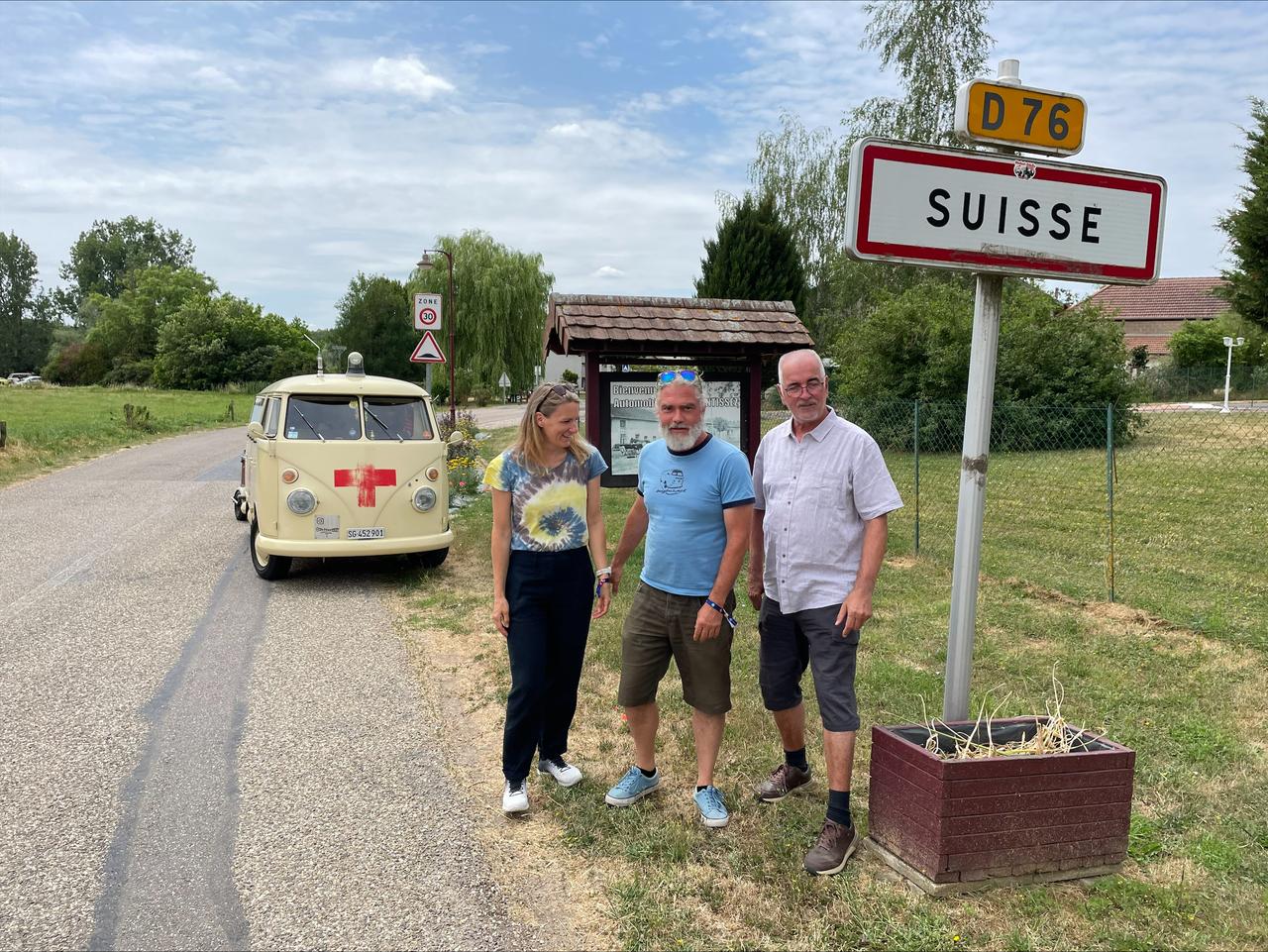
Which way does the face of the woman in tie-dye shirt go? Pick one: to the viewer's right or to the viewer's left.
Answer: to the viewer's right

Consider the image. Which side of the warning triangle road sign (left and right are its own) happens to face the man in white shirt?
front

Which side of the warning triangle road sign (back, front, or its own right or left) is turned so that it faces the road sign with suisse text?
front

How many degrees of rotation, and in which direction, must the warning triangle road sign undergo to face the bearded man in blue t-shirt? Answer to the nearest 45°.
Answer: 0° — it already faces them

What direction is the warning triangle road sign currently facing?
toward the camera

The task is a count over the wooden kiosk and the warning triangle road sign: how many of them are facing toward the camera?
2

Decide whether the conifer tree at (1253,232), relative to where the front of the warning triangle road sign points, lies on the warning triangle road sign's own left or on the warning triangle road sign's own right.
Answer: on the warning triangle road sign's own left

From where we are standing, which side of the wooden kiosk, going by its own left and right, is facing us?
front

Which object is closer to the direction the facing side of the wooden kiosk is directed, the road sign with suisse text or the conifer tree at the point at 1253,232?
the road sign with suisse text

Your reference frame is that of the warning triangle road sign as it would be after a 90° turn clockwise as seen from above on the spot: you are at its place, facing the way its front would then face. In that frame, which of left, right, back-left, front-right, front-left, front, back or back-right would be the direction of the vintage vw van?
left

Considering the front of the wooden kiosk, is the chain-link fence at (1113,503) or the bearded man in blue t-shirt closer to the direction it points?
the bearded man in blue t-shirt
